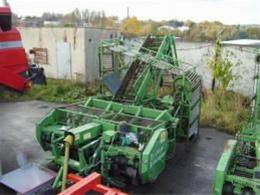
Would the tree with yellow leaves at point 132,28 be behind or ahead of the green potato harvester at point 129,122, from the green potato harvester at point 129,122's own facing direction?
behind

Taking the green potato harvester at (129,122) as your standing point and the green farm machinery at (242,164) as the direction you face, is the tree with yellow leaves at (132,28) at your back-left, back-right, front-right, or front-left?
back-left

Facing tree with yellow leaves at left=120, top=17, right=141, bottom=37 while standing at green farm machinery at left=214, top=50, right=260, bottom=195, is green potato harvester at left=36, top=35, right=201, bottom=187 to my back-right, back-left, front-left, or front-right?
front-left

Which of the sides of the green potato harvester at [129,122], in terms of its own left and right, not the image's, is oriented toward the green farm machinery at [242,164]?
left

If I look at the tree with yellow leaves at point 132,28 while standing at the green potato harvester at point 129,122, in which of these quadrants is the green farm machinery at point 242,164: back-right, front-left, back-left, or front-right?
back-right

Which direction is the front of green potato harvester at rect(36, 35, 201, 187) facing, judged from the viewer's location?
facing the viewer and to the left of the viewer

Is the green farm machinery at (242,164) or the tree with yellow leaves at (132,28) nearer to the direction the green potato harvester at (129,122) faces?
the green farm machinery
